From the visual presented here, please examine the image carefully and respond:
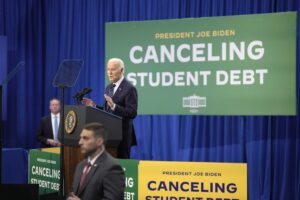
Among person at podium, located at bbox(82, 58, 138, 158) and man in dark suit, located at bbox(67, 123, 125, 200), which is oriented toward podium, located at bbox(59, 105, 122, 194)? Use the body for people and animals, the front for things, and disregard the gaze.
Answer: the person at podium

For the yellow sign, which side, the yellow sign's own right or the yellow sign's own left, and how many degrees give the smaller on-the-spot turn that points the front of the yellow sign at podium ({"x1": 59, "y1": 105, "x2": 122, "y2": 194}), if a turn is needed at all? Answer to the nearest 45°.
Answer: approximately 90° to the yellow sign's own right

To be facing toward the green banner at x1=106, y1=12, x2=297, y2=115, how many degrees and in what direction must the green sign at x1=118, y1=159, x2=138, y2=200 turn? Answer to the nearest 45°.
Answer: approximately 135° to its left

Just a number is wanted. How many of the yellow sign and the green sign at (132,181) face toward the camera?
2

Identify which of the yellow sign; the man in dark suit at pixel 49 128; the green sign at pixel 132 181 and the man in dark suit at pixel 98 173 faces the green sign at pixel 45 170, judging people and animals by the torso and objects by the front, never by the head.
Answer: the man in dark suit at pixel 49 128

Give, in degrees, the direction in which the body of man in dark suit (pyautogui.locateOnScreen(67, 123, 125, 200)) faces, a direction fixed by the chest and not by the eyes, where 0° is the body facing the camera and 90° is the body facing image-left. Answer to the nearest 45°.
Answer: approximately 45°
